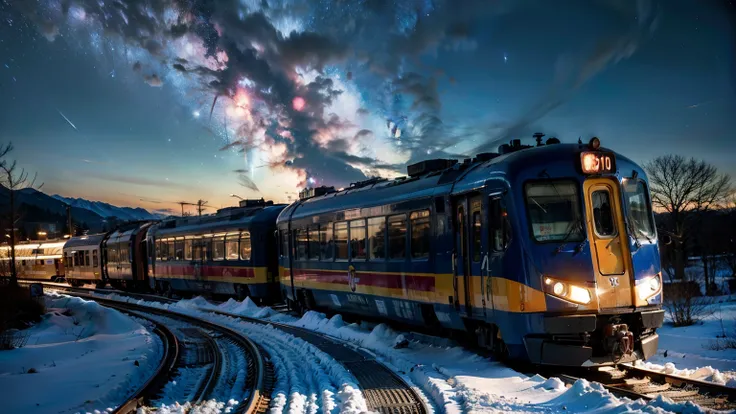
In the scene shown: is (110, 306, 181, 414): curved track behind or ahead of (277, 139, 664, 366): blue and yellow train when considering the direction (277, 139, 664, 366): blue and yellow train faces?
behind

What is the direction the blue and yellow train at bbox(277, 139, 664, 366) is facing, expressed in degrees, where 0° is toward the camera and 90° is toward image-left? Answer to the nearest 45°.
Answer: approximately 315°
